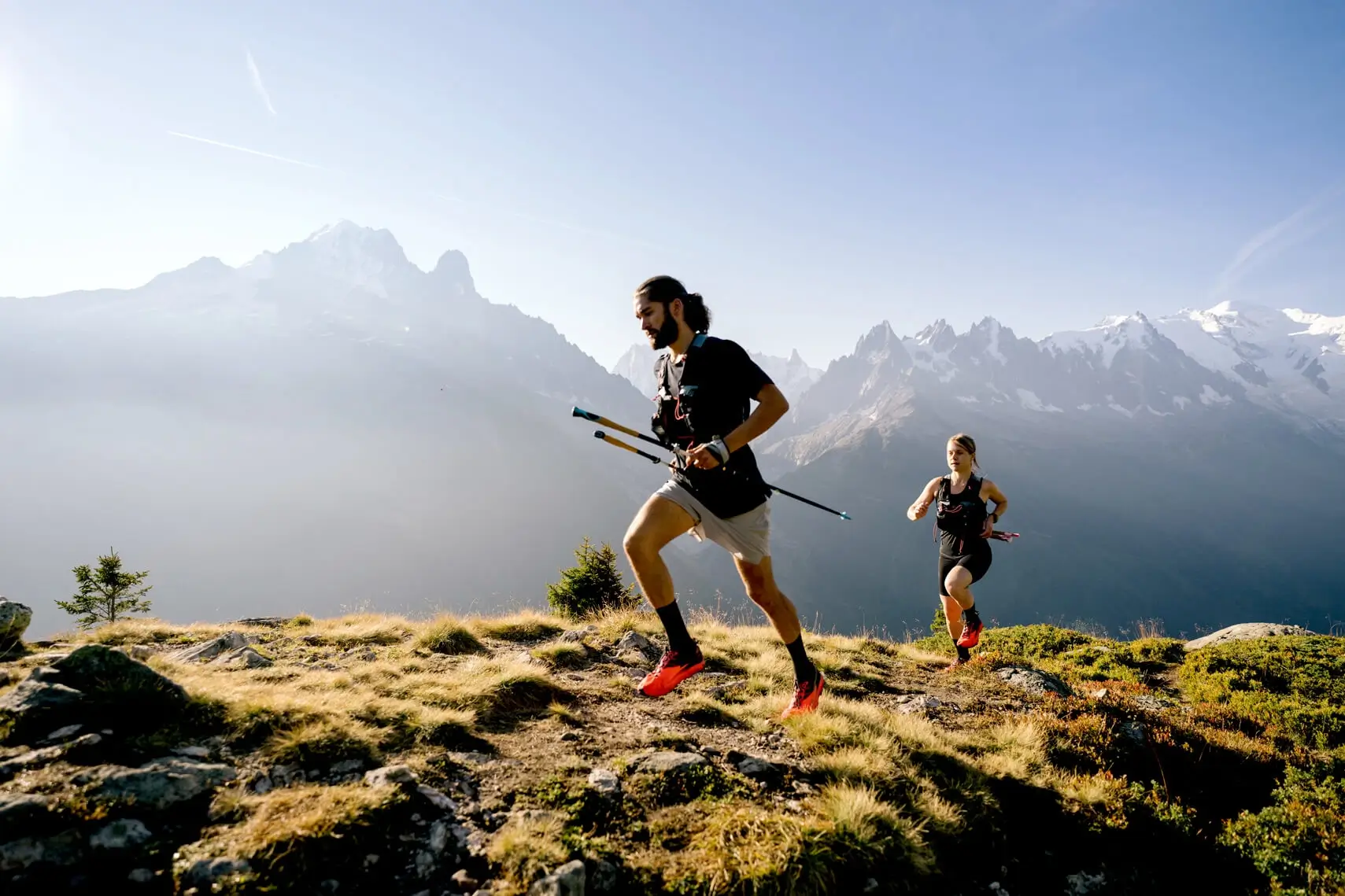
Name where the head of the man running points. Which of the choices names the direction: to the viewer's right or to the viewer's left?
to the viewer's left

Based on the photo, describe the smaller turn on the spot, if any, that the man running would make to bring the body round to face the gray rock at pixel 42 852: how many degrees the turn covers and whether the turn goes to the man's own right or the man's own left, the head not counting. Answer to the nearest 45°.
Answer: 0° — they already face it

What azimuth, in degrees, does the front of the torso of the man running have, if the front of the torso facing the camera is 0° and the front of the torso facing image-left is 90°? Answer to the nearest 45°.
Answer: approximately 45°

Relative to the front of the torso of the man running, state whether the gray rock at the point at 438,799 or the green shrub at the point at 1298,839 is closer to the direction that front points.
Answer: the gray rock

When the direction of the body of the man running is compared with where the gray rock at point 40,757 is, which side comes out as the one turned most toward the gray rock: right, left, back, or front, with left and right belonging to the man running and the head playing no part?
front

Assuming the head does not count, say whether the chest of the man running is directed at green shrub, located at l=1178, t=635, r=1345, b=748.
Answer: no

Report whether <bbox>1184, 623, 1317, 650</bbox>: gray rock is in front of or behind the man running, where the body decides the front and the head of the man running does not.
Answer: behind

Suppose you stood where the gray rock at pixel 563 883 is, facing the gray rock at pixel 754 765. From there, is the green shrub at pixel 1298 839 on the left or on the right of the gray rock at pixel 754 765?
right

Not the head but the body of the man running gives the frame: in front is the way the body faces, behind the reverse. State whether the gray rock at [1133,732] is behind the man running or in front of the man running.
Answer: behind

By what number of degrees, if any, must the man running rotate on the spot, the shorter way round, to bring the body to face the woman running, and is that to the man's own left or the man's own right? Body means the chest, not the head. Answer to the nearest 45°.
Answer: approximately 180°

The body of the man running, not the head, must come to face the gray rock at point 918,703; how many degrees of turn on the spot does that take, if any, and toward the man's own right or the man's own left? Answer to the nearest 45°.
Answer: approximately 180°

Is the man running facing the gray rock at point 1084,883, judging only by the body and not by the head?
no

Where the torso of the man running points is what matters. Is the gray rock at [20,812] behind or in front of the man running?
in front

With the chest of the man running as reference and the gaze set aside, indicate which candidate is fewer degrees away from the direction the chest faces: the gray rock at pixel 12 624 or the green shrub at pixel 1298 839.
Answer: the gray rock
